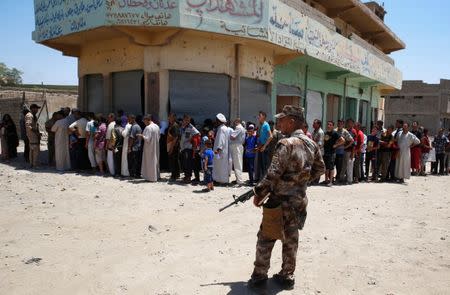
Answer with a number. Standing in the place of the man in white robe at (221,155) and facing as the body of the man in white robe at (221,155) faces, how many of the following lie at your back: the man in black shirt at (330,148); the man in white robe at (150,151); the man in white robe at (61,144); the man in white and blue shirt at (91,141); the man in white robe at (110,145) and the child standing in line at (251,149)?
2

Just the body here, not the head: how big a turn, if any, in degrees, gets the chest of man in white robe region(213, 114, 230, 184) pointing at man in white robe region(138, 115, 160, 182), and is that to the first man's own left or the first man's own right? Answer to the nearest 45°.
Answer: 0° — they already face them

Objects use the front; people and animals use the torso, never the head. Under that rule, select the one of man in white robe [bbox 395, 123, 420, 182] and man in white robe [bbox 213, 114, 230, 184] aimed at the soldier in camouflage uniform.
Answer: man in white robe [bbox 395, 123, 420, 182]

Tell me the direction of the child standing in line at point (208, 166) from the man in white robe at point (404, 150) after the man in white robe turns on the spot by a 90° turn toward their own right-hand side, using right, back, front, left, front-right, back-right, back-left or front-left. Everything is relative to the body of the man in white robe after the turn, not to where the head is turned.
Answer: front-left

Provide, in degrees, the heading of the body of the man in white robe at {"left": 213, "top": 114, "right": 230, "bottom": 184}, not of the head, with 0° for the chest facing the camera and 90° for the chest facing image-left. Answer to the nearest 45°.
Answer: approximately 90°

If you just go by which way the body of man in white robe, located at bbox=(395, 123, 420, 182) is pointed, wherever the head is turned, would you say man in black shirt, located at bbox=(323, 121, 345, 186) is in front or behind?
in front

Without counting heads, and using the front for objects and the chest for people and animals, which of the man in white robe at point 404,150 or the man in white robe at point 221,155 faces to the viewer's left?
the man in white robe at point 221,155

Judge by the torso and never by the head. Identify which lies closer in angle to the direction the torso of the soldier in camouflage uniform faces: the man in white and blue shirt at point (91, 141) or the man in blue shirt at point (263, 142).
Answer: the man in white and blue shirt

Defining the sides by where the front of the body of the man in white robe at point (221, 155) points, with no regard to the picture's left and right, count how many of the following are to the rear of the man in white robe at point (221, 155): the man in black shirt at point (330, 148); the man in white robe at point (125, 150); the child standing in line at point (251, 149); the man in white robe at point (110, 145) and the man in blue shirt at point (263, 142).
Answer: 3

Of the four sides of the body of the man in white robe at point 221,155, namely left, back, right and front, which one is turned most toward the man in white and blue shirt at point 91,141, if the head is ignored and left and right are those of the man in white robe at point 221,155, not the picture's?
front
